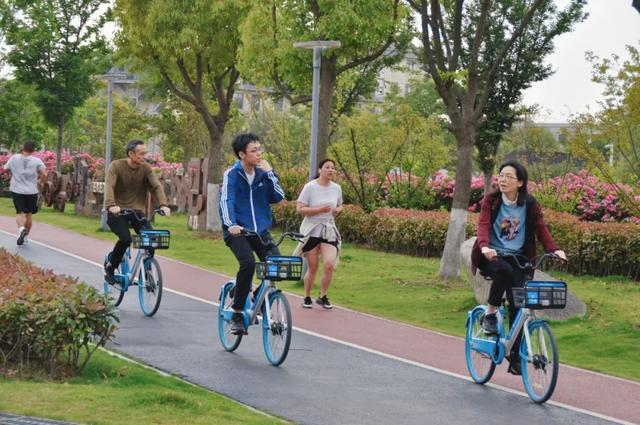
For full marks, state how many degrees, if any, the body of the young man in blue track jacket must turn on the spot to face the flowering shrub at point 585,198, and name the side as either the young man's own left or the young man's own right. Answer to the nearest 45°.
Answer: approximately 90° to the young man's own left

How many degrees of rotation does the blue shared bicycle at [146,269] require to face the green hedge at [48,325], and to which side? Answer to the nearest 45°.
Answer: approximately 45° to its right

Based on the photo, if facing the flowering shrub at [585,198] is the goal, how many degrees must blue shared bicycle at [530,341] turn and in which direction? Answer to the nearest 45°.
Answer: approximately 135° to its left

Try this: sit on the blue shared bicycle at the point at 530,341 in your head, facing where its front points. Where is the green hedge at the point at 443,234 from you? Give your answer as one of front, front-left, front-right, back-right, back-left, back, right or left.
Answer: back-left

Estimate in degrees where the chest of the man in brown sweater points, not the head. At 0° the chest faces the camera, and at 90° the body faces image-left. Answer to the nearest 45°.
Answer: approximately 315°

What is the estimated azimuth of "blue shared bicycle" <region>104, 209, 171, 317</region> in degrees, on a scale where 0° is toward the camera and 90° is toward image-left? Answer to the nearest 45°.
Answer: approximately 315°

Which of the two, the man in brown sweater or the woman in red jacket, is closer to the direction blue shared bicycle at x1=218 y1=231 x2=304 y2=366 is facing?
the woman in red jacket

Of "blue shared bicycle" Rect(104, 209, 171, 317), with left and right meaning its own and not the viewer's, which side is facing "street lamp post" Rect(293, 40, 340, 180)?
left

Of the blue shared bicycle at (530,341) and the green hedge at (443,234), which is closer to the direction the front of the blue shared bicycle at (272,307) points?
the blue shared bicycle

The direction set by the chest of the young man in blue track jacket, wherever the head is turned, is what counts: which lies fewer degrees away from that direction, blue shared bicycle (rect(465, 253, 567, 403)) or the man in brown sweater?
the blue shared bicycle

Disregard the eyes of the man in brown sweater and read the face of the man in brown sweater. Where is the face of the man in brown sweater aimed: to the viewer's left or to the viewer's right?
to the viewer's right
